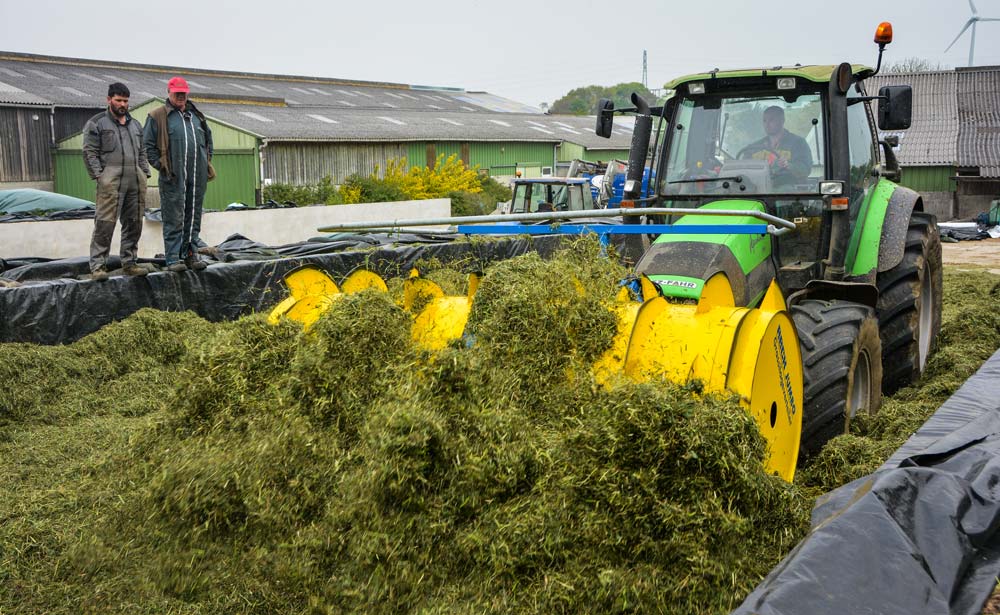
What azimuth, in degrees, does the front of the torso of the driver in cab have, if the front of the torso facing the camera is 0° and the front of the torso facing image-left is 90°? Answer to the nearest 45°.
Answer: approximately 45°

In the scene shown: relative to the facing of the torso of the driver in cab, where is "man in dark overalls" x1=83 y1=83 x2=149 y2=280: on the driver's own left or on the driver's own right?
on the driver's own right

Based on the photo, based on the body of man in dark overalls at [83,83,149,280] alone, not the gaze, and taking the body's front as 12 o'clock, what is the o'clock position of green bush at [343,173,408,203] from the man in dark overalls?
The green bush is roughly at 8 o'clock from the man in dark overalls.

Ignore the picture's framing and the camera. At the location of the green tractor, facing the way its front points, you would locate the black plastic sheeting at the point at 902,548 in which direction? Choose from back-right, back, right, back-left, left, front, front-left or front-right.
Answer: front-left

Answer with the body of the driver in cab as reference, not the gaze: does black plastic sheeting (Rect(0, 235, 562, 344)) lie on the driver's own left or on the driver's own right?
on the driver's own right

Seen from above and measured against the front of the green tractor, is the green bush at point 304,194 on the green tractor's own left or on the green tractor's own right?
on the green tractor's own right

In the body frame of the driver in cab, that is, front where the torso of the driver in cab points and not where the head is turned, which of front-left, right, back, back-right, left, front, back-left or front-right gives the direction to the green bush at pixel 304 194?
right
